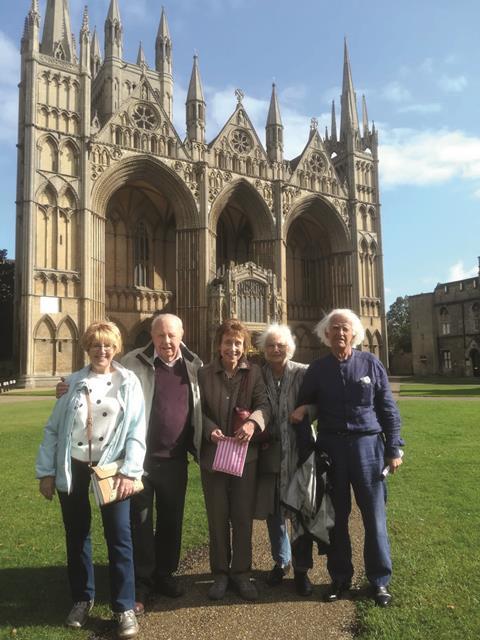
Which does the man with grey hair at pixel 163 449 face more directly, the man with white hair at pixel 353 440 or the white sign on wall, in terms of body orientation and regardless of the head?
the man with white hair

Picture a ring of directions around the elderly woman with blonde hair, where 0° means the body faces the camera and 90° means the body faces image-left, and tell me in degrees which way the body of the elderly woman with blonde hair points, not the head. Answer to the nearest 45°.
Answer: approximately 0°

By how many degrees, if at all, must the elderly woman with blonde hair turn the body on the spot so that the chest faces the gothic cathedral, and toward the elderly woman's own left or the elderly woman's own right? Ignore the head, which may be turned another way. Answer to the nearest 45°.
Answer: approximately 180°

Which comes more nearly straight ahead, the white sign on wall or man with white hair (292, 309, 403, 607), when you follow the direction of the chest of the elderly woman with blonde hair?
the man with white hair

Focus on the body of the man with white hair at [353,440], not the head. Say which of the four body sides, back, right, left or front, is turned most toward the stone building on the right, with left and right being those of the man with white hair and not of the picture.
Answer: back

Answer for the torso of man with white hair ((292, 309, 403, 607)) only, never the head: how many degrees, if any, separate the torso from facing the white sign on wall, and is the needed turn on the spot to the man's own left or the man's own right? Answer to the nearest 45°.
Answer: approximately 135° to the man's own right

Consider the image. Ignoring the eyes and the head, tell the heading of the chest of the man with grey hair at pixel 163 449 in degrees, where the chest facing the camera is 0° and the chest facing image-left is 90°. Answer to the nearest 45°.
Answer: approximately 0°
